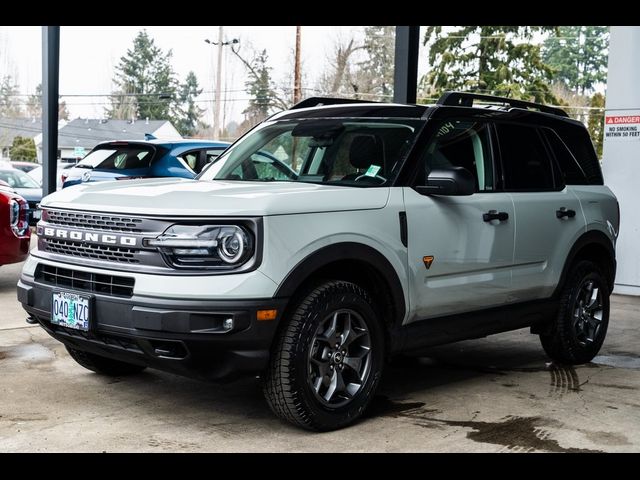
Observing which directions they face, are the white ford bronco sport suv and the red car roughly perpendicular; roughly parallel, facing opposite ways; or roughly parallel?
roughly perpendicular

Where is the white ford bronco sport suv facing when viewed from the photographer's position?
facing the viewer and to the left of the viewer

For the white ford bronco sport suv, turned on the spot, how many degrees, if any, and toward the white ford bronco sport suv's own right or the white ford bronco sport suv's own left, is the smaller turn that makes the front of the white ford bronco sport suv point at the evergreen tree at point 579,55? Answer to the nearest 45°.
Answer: approximately 135° to the white ford bronco sport suv's own right

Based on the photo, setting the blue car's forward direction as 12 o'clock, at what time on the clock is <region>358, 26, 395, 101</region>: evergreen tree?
The evergreen tree is roughly at 11 o'clock from the blue car.

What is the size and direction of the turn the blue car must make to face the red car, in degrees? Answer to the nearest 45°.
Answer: approximately 180°

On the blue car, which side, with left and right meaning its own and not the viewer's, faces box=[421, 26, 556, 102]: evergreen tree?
front

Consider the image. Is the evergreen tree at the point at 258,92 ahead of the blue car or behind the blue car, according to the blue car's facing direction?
ahead

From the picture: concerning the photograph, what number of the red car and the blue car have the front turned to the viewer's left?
0

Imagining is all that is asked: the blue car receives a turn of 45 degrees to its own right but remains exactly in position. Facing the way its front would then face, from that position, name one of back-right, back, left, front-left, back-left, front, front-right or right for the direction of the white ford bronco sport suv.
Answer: right

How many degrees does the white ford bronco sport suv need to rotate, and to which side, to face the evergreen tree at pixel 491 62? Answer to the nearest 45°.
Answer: approximately 135° to its right

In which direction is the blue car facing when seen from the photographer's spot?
facing away from the viewer and to the right of the viewer
